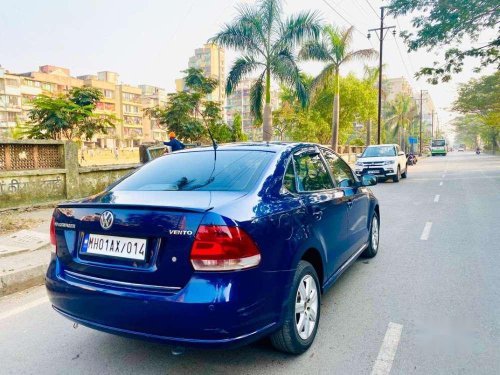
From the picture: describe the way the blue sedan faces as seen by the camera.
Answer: facing away from the viewer and to the right of the viewer

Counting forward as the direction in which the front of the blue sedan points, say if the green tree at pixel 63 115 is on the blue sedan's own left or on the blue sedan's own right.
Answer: on the blue sedan's own left

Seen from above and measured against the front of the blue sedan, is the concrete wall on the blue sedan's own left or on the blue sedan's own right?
on the blue sedan's own left

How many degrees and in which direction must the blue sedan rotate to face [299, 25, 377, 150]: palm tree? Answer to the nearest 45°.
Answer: approximately 45° to its left

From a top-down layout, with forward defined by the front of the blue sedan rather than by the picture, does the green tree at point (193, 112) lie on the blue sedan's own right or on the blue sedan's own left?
on the blue sedan's own left
